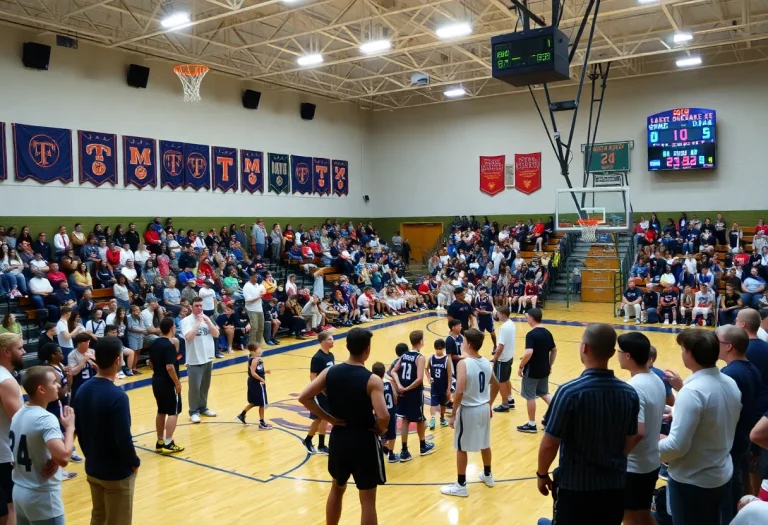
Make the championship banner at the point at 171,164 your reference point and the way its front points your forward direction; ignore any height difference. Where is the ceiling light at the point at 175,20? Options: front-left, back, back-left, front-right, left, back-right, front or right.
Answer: front-right

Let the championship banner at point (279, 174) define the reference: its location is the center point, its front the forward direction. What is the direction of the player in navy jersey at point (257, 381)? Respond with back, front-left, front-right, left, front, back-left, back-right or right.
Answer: front-right

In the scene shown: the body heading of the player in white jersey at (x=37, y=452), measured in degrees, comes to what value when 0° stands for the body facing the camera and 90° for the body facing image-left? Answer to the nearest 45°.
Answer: approximately 225°

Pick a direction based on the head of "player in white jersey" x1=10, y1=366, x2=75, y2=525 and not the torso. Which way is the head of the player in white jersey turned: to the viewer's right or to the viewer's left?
to the viewer's right

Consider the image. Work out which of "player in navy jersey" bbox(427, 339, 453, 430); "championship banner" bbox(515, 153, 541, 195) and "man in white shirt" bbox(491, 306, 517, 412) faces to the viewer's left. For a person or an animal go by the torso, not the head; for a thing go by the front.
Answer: the man in white shirt

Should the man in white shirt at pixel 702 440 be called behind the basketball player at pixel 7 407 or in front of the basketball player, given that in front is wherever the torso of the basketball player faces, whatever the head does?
in front

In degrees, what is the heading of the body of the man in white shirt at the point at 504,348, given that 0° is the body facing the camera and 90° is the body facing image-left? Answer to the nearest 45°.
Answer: approximately 90°

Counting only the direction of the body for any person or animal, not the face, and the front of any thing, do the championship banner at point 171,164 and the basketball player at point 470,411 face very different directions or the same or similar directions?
very different directions

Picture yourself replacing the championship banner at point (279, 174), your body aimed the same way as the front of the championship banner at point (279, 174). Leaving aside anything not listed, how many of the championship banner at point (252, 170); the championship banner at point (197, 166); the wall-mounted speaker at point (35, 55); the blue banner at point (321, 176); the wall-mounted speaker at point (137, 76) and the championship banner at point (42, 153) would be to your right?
5

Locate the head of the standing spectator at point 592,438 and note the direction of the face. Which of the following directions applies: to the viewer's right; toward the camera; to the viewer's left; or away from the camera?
away from the camera

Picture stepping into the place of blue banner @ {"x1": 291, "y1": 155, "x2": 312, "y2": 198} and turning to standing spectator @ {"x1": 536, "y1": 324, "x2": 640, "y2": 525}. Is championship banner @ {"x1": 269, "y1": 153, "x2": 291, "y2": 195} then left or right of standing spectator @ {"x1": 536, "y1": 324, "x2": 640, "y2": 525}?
right

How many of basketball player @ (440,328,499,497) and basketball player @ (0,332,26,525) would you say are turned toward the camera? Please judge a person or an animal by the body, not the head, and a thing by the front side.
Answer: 0

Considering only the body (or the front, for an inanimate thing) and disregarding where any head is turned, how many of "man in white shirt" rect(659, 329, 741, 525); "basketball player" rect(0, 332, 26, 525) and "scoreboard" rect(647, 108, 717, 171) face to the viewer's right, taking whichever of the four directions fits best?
1

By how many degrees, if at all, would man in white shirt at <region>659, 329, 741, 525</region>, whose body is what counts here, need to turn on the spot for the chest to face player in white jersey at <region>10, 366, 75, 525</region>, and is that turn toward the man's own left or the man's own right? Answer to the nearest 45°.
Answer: approximately 90° to the man's own left

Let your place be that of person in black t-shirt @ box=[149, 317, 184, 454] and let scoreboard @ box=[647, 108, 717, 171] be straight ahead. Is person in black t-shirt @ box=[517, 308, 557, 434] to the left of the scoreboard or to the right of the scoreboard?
right

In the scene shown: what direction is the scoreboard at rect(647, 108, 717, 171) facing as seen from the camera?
toward the camera
